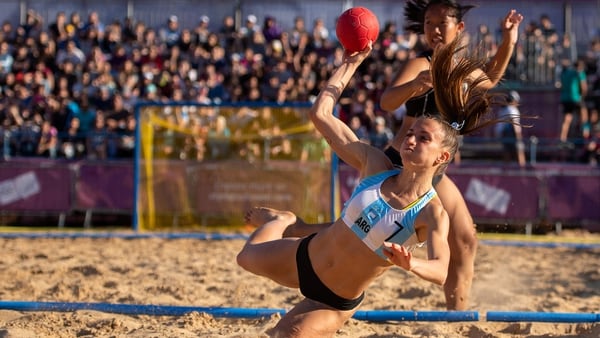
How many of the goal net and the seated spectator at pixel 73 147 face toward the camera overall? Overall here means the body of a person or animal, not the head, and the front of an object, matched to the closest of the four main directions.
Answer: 2

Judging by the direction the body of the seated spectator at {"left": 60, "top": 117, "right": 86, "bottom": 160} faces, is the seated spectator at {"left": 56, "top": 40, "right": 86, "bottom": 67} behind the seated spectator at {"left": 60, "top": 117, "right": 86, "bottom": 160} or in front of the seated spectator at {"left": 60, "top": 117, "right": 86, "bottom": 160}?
behind

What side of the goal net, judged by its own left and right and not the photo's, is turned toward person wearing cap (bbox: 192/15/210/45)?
back

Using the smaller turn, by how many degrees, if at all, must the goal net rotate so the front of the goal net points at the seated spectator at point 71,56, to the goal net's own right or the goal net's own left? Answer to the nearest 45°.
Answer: approximately 135° to the goal net's own right

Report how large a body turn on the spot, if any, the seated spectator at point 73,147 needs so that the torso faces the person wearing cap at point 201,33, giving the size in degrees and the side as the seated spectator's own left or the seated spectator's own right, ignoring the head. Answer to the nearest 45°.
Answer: approximately 135° to the seated spectator's own left

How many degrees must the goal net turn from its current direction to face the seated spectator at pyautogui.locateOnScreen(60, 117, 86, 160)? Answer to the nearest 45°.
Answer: approximately 135° to its right

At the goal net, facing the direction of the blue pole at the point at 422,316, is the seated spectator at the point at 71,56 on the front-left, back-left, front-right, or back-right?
back-right

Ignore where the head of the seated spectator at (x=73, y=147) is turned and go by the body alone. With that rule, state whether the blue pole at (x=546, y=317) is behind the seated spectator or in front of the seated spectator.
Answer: in front

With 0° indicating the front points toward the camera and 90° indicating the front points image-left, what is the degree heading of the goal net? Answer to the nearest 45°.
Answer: approximately 0°

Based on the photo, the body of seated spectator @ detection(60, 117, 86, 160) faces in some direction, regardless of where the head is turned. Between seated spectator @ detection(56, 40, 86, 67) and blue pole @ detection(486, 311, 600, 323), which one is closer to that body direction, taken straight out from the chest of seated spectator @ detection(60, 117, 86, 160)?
the blue pole

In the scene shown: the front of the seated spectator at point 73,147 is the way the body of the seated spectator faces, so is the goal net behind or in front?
in front

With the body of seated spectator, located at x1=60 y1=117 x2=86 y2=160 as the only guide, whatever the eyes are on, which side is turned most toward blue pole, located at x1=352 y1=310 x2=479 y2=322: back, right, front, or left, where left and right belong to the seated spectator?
front
